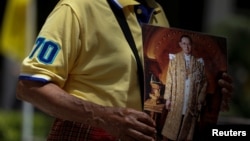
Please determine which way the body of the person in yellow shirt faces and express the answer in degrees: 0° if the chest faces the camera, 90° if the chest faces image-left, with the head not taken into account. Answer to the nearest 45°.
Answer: approximately 315°
